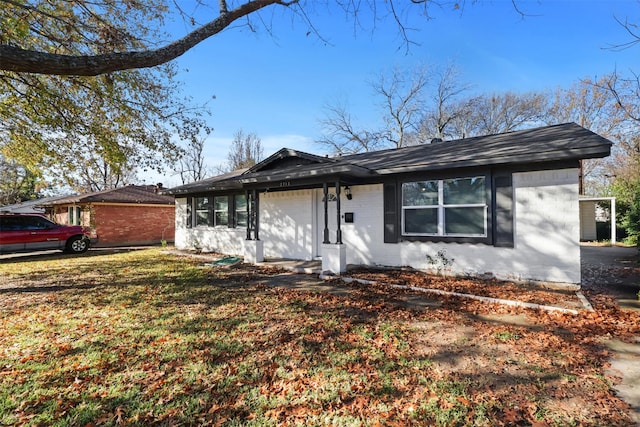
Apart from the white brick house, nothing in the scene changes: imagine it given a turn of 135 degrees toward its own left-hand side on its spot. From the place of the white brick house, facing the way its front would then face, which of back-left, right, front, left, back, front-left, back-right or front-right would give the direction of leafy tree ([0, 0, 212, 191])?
back

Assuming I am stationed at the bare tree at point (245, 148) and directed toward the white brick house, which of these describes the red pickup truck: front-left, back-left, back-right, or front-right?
front-right

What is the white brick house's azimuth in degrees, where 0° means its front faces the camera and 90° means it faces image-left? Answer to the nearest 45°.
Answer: approximately 45°

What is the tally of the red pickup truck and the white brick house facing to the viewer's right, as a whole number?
1

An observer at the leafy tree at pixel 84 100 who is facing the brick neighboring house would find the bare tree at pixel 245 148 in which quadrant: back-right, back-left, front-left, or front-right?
front-right

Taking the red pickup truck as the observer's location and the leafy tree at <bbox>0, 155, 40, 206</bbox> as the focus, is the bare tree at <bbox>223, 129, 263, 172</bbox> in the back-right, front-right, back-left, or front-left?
front-right

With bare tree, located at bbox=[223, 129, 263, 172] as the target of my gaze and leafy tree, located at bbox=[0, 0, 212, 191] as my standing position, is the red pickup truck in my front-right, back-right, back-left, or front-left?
front-left

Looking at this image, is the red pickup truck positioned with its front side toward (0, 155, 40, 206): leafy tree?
no

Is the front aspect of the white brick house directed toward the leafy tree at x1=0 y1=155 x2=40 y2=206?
no

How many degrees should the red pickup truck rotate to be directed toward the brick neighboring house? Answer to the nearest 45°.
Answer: approximately 45° to its left

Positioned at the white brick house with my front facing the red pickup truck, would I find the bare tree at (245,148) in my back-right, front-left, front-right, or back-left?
front-right

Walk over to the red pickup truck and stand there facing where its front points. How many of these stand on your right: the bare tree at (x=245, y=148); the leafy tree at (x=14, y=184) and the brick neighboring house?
0

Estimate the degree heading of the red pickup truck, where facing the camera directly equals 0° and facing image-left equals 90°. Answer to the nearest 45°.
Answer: approximately 270°

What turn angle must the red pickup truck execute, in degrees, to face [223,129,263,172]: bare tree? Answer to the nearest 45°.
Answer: approximately 45° to its left
